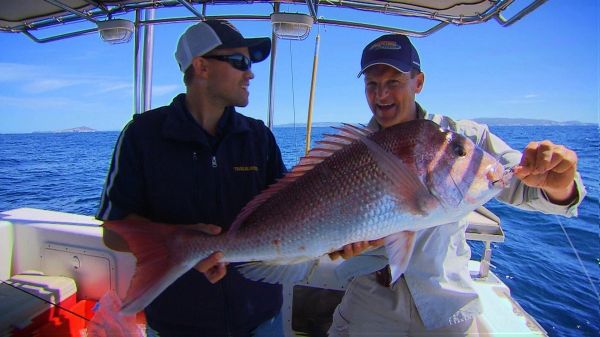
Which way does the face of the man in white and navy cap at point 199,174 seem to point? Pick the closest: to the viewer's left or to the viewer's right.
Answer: to the viewer's right

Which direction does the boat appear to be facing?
toward the camera
